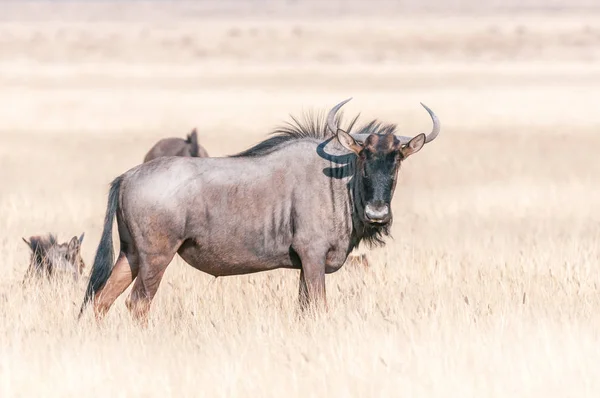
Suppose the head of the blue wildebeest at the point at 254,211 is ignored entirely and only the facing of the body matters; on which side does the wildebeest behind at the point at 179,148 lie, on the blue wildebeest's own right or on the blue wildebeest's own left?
on the blue wildebeest's own left

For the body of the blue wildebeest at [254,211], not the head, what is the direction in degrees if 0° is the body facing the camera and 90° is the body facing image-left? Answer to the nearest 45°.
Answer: approximately 270°

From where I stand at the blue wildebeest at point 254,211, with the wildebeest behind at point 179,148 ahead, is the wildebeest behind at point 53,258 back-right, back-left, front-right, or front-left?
front-left
